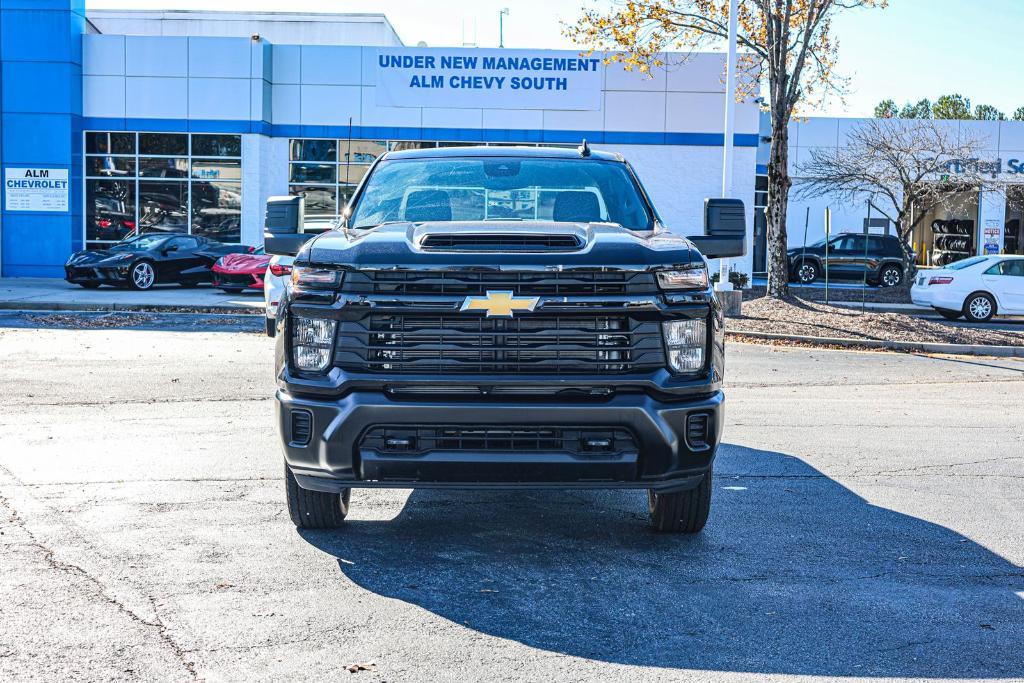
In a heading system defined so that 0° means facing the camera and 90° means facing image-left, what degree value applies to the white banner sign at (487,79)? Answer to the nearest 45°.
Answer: approximately 0°

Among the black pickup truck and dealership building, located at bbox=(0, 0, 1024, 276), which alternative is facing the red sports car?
the dealership building

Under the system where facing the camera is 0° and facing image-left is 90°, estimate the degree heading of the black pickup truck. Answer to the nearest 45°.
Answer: approximately 0°

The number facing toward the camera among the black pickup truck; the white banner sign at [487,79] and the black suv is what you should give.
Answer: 2
